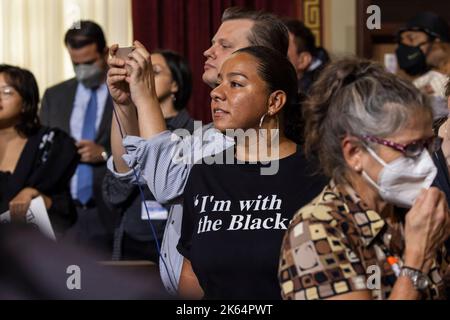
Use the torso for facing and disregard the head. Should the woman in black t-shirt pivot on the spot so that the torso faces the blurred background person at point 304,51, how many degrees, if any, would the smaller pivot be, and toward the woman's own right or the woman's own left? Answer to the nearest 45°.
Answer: approximately 135° to the woman's own right

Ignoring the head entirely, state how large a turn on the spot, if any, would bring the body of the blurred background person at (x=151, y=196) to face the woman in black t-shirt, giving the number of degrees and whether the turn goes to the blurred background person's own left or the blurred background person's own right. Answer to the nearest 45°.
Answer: approximately 45° to the blurred background person's own left

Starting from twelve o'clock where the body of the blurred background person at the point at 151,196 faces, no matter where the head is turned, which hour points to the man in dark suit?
The man in dark suit is roughly at 4 o'clock from the blurred background person.

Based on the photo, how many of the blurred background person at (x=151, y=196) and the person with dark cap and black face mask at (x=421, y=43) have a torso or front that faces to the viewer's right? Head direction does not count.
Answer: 0

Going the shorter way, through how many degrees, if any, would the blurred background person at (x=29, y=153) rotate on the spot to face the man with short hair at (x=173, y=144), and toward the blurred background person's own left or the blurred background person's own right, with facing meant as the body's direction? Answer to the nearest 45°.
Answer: approximately 45° to the blurred background person's own left
